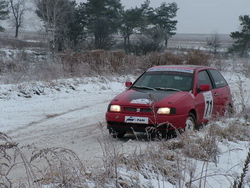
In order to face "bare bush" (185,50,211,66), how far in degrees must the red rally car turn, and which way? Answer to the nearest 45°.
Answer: approximately 135° to its right

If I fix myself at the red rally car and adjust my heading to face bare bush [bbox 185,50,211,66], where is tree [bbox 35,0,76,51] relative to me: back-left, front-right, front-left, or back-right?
front-left

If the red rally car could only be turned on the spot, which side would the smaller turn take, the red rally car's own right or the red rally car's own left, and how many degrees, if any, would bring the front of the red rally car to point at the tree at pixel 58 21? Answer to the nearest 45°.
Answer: approximately 135° to the red rally car's own right

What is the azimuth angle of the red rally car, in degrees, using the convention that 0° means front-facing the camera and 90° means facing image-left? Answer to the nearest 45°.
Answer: approximately 45°
